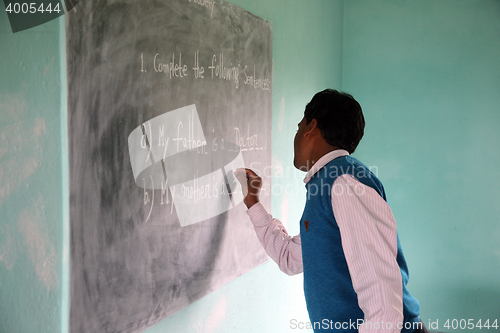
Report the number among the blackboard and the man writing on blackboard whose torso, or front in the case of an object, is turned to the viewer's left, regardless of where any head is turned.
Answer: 1

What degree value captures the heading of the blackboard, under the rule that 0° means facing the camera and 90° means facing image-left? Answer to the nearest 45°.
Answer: approximately 315°

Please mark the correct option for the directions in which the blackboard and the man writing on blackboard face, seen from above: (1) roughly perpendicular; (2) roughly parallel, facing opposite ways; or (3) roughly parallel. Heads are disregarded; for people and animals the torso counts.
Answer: roughly parallel, facing opposite ways

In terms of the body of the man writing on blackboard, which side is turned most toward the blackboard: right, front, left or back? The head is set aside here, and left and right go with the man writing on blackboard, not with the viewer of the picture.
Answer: front

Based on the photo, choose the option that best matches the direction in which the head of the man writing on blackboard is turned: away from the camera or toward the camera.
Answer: away from the camera

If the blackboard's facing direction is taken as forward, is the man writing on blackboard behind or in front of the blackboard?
in front

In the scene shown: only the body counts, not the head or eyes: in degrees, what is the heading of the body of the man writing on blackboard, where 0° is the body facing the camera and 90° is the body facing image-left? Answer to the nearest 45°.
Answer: approximately 90°
